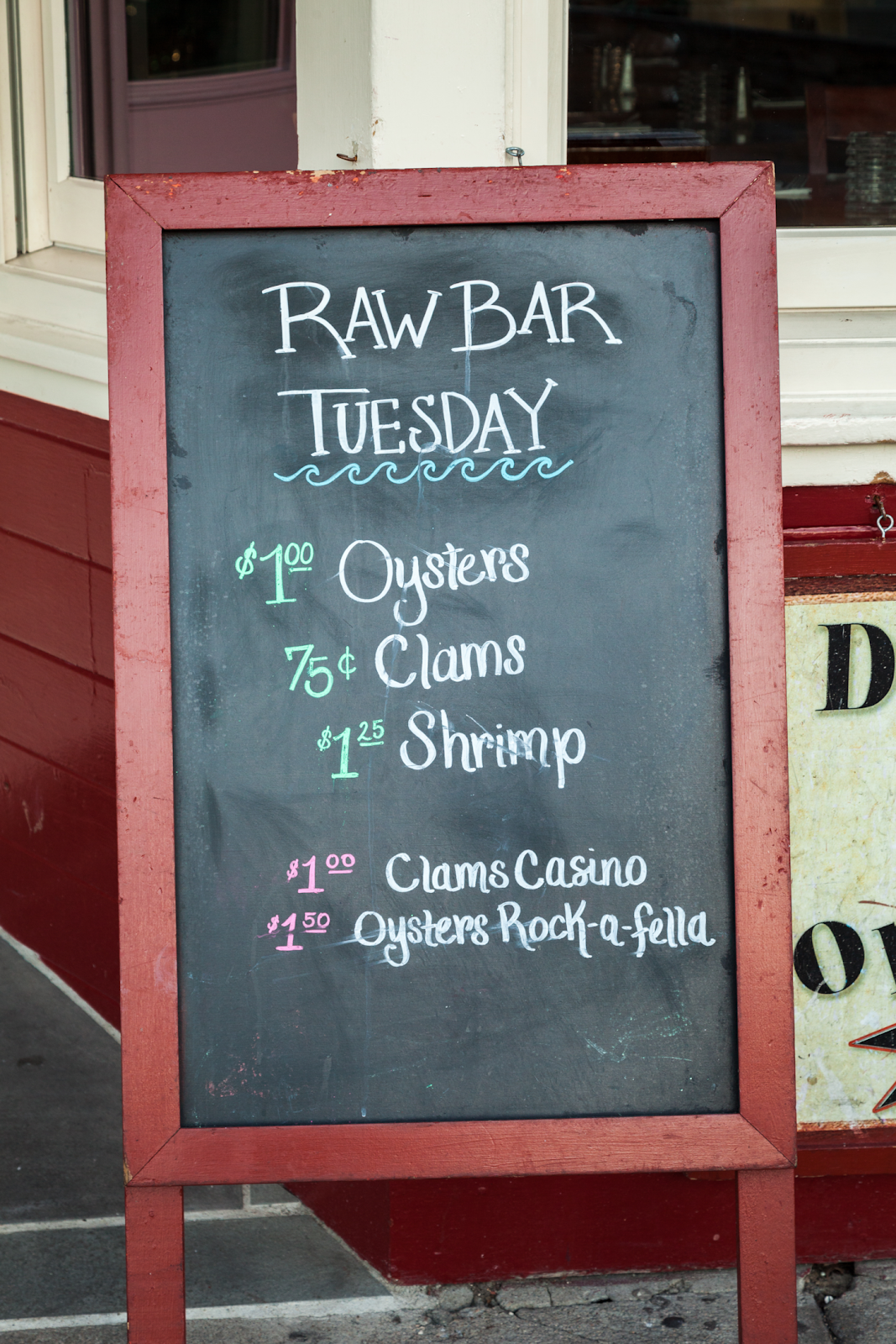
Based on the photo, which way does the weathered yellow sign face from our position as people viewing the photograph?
facing the viewer

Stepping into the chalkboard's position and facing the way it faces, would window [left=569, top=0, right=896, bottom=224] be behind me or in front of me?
behind

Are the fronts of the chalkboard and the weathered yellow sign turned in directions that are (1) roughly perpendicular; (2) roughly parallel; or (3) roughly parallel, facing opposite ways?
roughly parallel

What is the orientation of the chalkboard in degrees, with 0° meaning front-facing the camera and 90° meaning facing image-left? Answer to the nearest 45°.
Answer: approximately 0°

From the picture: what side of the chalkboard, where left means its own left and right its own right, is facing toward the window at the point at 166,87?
back

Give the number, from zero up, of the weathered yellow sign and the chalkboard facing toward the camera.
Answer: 2

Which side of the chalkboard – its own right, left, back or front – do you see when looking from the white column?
back

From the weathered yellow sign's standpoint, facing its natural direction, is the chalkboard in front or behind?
in front
